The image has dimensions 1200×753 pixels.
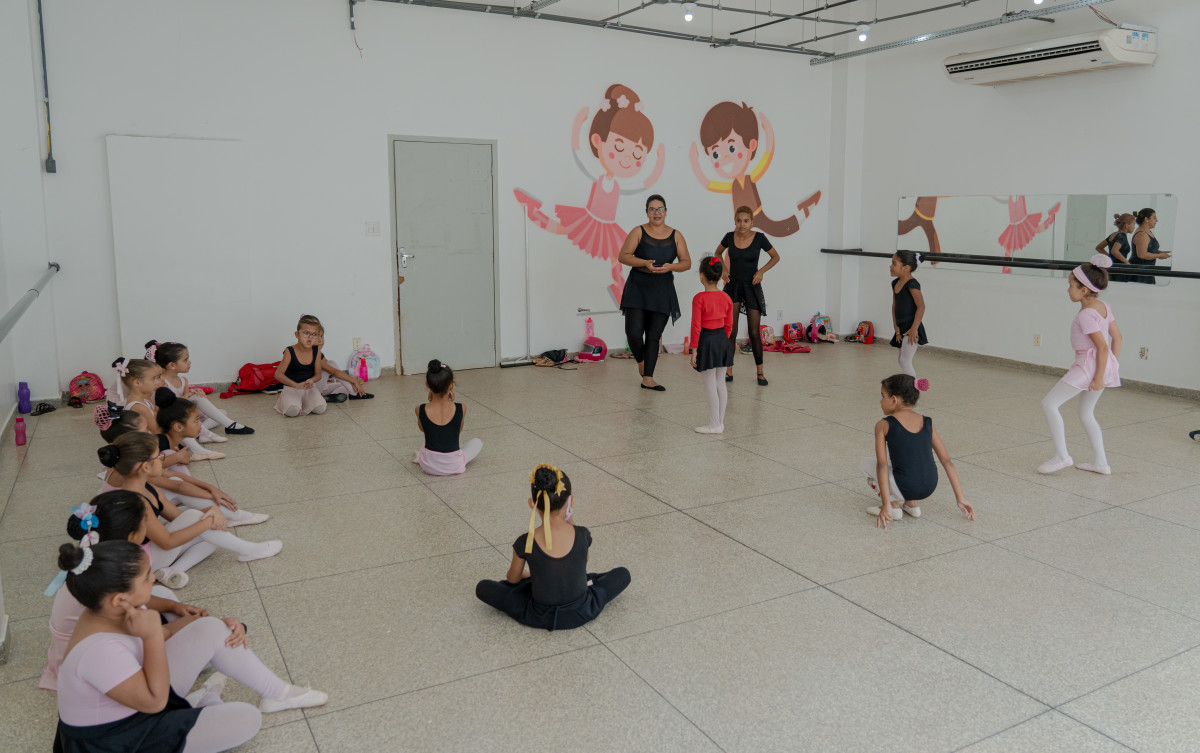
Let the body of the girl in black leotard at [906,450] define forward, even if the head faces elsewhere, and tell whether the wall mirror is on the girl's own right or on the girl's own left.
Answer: on the girl's own right

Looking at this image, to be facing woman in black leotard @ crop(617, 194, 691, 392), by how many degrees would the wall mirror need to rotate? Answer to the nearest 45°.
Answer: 0° — it already faces them

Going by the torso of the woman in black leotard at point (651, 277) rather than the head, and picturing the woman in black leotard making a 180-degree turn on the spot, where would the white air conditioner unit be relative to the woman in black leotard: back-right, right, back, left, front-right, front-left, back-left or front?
right

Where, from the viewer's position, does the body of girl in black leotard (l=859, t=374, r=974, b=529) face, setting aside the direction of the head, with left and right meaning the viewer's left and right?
facing away from the viewer and to the left of the viewer

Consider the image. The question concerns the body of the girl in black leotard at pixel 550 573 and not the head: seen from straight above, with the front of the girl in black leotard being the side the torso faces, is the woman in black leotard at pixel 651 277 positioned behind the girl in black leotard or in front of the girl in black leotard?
in front

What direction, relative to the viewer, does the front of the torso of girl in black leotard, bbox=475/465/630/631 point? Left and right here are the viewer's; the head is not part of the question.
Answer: facing away from the viewer

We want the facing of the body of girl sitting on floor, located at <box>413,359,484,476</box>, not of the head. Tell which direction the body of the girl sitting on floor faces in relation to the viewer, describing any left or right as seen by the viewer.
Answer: facing away from the viewer

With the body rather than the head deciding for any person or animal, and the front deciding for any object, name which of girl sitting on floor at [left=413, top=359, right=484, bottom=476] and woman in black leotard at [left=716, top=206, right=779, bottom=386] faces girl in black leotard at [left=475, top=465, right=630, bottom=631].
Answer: the woman in black leotard

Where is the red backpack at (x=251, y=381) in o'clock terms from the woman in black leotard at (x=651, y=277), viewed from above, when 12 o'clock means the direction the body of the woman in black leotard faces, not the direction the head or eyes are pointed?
The red backpack is roughly at 3 o'clock from the woman in black leotard.

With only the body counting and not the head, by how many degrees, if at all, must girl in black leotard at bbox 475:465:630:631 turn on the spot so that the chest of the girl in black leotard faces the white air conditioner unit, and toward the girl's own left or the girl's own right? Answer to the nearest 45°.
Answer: approximately 45° to the girl's own right

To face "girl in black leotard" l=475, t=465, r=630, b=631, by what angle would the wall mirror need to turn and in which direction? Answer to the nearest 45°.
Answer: approximately 45° to its left

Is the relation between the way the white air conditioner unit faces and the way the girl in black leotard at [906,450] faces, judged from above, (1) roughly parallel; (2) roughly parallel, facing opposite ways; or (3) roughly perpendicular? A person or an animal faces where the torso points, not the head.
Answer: roughly perpendicular
